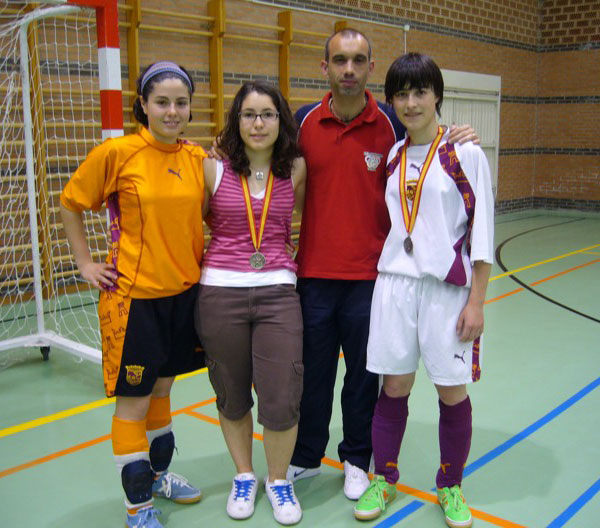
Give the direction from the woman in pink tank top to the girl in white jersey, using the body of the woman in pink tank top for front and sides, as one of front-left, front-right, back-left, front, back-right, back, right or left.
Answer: left

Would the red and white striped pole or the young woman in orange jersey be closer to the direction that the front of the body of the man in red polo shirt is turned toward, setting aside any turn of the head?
the young woman in orange jersey

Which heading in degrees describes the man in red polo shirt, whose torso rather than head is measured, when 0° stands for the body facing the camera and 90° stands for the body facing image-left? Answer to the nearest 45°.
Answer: approximately 0°

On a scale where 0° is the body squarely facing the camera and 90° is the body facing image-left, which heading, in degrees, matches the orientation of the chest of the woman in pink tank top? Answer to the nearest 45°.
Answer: approximately 0°

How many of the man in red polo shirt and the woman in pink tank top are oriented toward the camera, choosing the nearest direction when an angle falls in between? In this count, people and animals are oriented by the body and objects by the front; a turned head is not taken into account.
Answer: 2

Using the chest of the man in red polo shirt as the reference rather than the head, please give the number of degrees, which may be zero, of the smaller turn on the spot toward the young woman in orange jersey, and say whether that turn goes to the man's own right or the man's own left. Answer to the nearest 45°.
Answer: approximately 45° to the man's own right

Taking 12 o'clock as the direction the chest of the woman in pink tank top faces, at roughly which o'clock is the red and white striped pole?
The red and white striped pole is roughly at 5 o'clock from the woman in pink tank top.

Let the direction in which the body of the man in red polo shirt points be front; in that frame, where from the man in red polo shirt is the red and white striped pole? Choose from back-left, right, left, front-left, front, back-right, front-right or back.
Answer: back-right
